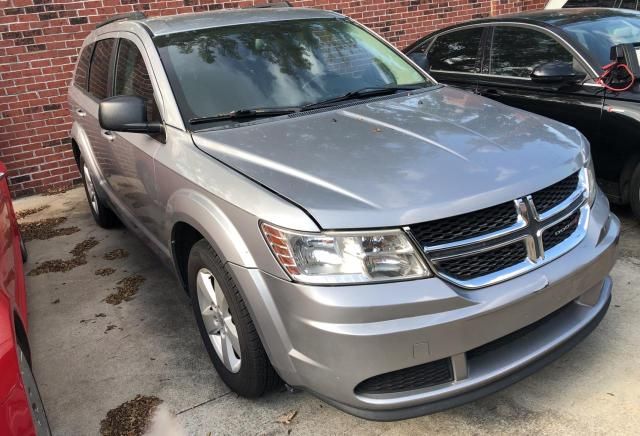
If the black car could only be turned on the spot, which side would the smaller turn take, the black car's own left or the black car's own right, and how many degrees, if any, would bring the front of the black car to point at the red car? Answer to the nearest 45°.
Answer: approximately 90° to the black car's own right

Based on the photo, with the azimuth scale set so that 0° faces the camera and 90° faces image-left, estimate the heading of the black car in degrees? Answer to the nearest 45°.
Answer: approximately 315°

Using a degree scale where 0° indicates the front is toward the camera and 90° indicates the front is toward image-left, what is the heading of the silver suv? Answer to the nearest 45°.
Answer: approximately 315°

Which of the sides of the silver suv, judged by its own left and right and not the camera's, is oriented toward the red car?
right

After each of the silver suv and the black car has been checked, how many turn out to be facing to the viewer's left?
0

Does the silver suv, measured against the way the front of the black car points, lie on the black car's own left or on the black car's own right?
on the black car's own right

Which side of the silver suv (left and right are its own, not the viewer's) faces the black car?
left
